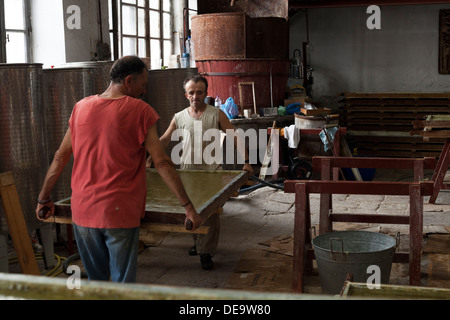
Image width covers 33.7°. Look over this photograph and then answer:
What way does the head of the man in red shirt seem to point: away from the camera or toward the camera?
away from the camera

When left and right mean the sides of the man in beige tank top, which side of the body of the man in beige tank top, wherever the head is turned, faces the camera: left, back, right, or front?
front

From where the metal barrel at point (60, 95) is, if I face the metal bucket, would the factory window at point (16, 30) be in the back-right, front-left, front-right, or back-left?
back-left

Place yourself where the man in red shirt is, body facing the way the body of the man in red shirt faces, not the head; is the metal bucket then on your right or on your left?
on your right

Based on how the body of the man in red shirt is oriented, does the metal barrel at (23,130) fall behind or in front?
in front

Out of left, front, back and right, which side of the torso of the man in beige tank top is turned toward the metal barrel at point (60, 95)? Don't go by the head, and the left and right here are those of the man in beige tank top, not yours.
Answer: right

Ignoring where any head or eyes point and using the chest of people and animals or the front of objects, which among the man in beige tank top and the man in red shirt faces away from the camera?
the man in red shirt

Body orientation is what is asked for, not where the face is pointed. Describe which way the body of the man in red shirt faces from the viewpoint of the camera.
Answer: away from the camera

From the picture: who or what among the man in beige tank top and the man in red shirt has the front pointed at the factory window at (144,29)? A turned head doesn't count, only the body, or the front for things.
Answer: the man in red shirt

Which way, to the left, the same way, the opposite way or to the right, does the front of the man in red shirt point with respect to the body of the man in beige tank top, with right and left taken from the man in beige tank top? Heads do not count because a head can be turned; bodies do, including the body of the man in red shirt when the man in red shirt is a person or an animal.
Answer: the opposite way

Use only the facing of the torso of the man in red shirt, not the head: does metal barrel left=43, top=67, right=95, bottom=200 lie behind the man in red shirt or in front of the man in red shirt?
in front

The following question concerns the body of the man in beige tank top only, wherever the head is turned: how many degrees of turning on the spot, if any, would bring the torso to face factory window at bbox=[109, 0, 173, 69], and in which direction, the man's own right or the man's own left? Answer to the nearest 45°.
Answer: approximately 180°

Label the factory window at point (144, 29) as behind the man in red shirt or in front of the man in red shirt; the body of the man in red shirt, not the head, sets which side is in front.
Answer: in front

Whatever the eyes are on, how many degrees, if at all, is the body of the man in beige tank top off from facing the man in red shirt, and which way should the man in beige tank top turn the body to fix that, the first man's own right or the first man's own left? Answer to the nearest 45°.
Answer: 0° — they already face them

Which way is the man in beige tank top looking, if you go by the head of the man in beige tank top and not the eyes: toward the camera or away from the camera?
toward the camera
